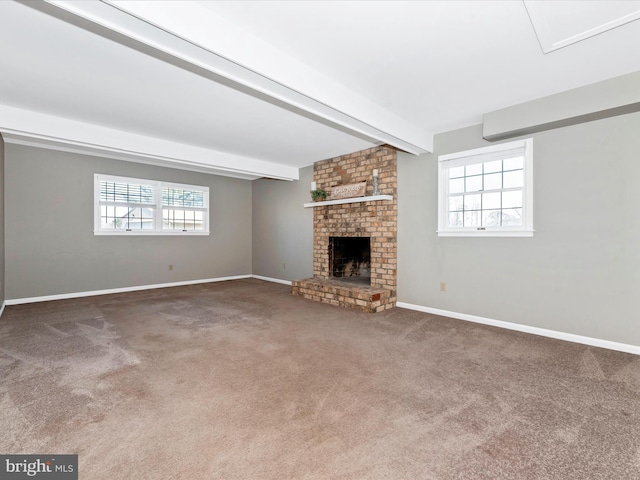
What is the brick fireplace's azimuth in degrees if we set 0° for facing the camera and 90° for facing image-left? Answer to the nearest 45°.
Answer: approximately 45°

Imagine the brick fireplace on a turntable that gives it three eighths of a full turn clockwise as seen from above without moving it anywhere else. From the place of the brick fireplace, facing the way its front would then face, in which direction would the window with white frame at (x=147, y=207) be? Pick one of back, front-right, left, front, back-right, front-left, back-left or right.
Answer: left

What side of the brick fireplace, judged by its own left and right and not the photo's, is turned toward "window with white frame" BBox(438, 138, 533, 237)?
left
